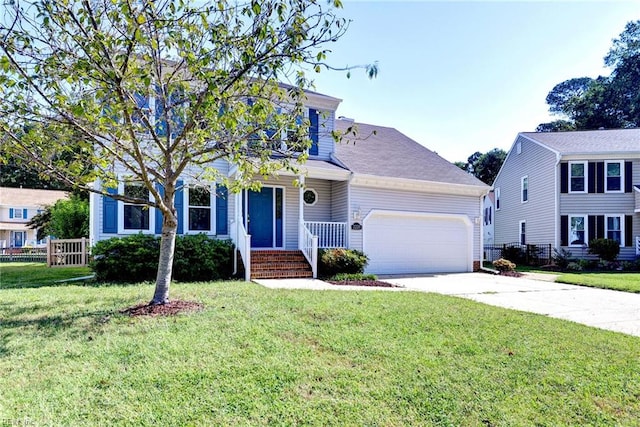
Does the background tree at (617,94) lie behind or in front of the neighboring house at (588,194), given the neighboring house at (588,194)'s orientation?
behind

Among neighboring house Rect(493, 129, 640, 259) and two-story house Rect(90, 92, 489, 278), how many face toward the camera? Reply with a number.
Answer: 2

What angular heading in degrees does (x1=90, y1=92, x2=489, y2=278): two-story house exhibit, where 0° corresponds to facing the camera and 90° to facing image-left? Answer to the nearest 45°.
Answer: approximately 0°

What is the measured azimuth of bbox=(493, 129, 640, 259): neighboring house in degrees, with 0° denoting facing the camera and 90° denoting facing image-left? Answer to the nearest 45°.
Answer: approximately 0°
